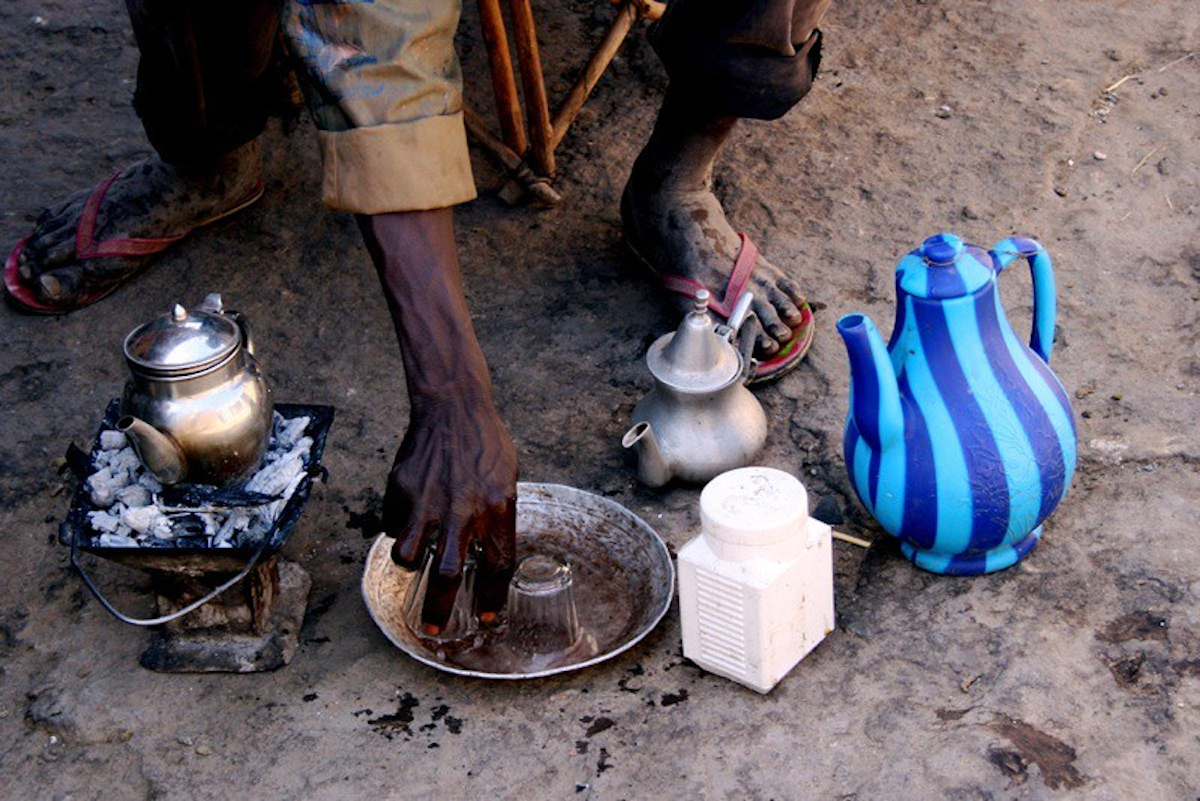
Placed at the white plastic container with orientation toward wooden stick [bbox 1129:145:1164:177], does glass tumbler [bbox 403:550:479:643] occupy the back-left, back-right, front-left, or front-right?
back-left

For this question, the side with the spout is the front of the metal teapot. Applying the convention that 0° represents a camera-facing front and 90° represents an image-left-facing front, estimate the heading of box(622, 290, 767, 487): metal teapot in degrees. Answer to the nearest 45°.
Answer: approximately 45°

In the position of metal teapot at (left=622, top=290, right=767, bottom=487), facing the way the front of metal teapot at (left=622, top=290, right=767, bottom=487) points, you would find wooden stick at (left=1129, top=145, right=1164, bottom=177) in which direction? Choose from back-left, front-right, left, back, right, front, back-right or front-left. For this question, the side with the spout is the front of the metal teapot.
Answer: back

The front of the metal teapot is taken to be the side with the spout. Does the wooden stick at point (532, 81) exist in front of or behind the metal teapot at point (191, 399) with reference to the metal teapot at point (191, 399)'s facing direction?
behind

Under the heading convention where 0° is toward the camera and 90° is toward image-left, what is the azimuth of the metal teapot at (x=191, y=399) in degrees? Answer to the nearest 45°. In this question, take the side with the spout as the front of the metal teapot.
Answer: approximately 45°

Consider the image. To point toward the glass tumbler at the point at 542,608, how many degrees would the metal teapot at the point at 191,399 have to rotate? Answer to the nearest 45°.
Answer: approximately 90° to its left

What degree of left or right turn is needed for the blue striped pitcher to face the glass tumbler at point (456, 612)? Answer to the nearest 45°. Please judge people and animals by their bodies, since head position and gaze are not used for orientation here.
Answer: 0° — it already faces it

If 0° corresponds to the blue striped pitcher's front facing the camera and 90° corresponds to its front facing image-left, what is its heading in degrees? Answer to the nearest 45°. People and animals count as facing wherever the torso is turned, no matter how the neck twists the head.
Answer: approximately 45°
